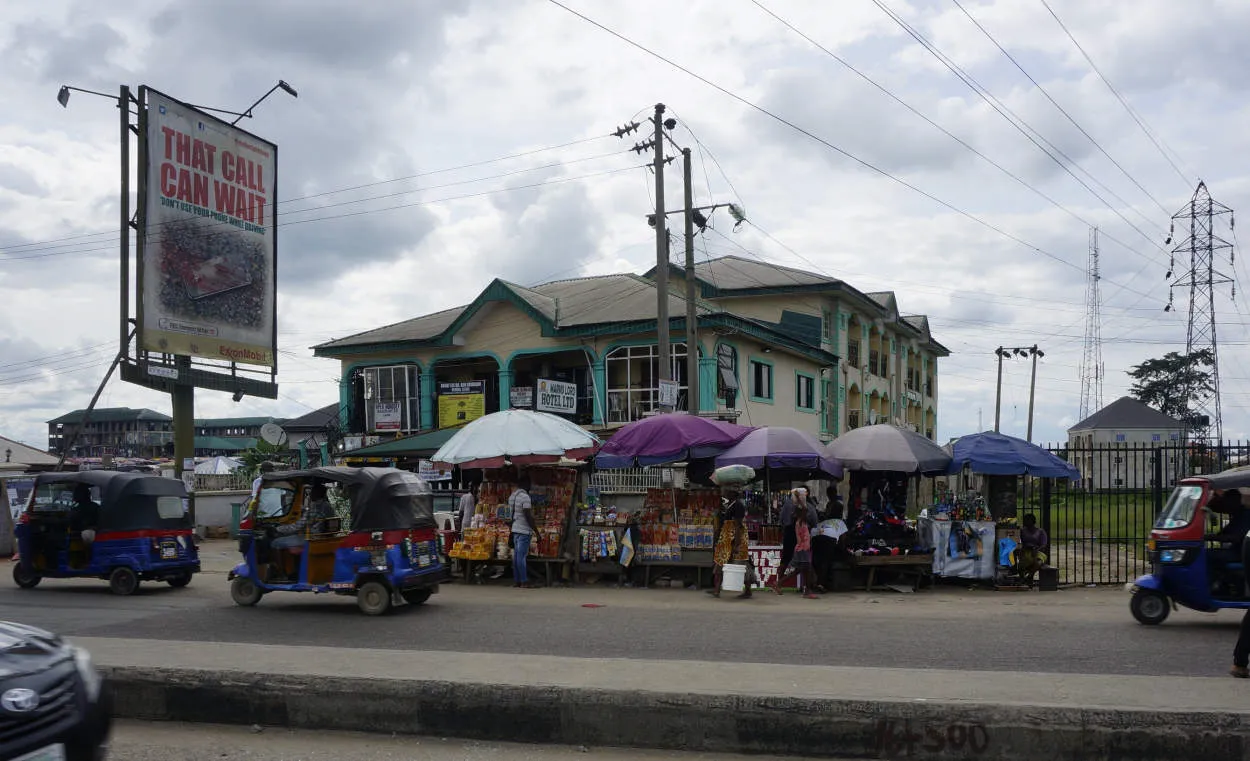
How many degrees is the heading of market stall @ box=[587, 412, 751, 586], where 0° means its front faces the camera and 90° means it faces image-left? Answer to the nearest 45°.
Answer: approximately 0°

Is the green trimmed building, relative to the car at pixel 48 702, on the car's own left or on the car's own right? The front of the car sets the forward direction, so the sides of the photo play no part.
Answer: on the car's own left

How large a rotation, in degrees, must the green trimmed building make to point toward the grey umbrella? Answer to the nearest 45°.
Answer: approximately 45° to its left

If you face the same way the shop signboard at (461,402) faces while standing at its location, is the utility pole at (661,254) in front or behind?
in front

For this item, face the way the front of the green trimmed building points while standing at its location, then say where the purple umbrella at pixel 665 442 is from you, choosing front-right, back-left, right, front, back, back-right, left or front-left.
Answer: front-left

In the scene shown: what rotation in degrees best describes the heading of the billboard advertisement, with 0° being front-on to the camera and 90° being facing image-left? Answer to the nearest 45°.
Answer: approximately 315°

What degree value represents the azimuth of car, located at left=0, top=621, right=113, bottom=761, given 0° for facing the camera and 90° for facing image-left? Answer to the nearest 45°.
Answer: approximately 315°

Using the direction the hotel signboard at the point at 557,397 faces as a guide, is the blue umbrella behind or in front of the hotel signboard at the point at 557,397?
in front
